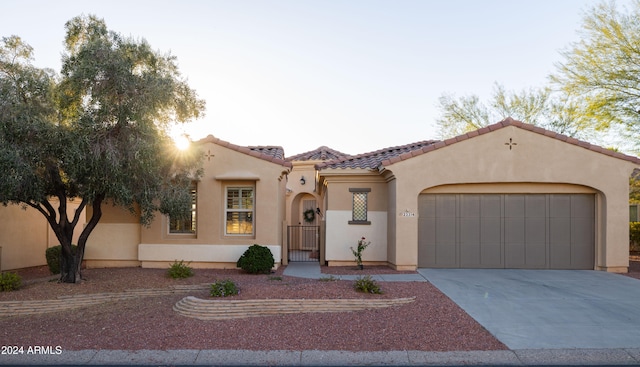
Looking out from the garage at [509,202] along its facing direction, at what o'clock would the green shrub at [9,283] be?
The green shrub is roughly at 2 o'clock from the garage.

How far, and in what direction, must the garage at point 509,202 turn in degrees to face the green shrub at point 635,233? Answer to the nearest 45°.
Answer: approximately 135° to its left

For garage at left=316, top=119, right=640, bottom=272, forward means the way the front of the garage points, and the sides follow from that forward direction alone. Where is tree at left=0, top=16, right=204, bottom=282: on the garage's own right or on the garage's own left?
on the garage's own right

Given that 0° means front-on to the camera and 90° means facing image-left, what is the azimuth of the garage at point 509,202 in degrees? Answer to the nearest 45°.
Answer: approximately 0°

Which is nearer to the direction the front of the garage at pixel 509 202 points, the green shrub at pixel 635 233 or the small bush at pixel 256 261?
the small bush

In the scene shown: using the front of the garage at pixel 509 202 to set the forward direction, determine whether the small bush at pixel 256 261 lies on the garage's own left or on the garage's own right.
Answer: on the garage's own right

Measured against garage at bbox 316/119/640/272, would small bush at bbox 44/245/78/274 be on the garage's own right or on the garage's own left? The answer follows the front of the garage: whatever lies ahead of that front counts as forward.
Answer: on the garage's own right

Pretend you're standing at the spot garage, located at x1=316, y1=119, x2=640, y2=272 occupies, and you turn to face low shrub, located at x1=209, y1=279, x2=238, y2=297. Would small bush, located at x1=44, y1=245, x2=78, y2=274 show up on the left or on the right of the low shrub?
right
